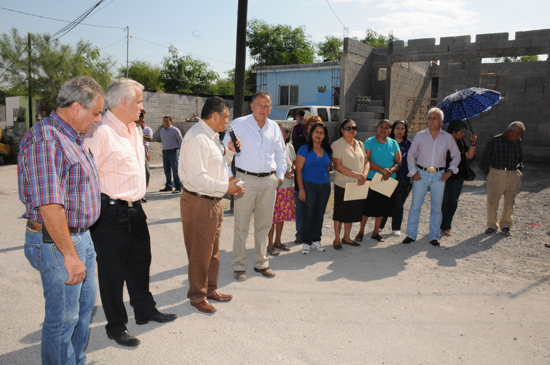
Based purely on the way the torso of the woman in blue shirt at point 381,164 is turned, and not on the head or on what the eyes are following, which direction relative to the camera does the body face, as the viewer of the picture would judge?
toward the camera

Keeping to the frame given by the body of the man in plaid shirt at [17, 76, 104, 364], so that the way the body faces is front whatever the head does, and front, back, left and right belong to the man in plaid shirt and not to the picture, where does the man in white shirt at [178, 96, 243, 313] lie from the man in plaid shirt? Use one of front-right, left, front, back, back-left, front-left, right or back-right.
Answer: front-left

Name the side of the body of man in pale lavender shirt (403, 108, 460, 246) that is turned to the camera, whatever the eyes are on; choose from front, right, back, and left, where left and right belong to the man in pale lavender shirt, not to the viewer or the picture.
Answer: front

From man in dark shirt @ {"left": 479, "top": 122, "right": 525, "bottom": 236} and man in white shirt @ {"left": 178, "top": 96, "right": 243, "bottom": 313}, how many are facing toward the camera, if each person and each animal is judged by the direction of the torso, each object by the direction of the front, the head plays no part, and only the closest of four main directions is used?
1

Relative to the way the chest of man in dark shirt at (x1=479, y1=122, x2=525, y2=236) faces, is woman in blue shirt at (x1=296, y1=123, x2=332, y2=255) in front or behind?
in front

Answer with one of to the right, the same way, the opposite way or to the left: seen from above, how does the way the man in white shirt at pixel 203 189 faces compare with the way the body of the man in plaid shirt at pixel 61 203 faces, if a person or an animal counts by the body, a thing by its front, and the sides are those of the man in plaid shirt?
the same way

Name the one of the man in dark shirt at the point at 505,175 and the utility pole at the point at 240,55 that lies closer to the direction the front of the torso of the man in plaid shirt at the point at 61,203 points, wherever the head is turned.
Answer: the man in dark shirt

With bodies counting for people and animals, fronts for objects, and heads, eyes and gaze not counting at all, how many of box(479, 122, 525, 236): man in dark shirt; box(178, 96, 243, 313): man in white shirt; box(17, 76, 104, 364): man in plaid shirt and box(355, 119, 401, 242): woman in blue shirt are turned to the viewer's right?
2

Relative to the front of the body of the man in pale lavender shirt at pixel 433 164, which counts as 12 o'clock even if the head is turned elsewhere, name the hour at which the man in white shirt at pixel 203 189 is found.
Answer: the man in white shirt at pixel 203 189 is roughly at 1 o'clock from the man in pale lavender shirt at pixel 433 164.

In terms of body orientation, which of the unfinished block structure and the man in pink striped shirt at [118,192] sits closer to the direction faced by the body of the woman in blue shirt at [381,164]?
the man in pink striped shirt

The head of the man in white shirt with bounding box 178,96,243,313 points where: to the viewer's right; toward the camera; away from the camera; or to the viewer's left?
to the viewer's right

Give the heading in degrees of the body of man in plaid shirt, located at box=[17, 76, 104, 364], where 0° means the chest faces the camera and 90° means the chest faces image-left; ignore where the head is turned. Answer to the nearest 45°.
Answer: approximately 270°

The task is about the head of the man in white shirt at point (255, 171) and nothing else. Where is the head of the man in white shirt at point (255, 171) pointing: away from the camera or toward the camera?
toward the camera

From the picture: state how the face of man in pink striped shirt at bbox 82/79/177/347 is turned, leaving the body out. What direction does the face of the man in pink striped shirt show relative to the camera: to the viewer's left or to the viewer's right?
to the viewer's right

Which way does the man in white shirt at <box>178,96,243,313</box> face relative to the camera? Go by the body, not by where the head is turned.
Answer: to the viewer's right

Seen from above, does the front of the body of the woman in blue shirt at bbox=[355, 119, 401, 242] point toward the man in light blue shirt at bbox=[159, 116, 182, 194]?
no

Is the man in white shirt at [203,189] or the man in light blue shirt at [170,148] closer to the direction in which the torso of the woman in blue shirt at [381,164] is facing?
the man in white shirt
